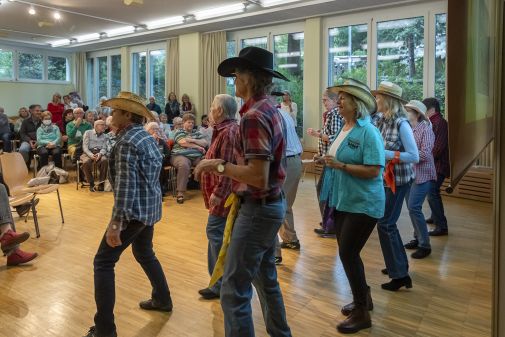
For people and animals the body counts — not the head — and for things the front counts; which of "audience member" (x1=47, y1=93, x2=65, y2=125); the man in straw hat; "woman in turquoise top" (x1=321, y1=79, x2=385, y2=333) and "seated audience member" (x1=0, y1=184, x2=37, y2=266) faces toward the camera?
"audience member" (x1=47, y1=93, x2=65, y2=125)

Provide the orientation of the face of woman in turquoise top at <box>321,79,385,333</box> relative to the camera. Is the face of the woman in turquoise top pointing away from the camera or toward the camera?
toward the camera

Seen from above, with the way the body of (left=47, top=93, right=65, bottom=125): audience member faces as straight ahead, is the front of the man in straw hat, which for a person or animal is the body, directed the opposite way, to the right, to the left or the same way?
to the right

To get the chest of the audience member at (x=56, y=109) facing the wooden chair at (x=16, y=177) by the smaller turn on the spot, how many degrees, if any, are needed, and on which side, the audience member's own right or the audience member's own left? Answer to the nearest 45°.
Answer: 0° — they already face it

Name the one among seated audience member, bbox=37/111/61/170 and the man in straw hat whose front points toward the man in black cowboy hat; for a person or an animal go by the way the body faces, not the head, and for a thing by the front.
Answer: the seated audience member

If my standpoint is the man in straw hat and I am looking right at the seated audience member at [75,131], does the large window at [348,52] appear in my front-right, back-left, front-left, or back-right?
front-right

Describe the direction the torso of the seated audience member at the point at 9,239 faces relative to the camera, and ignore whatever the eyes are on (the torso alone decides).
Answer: to the viewer's right

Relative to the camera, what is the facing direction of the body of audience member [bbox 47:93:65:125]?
toward the camera

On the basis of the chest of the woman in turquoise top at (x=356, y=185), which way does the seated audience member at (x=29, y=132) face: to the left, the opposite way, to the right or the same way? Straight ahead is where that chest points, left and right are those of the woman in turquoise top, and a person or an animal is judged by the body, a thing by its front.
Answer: the opposite way

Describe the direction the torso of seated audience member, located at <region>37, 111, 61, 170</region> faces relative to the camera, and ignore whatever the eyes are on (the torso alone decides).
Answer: toward the camera

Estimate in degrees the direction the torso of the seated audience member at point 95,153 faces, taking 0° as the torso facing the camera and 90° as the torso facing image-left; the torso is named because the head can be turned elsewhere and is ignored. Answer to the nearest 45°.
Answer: approximately 0°

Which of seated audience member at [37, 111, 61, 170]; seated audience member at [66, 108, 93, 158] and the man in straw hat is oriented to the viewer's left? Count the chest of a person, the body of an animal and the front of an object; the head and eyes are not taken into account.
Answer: the man in straw hat

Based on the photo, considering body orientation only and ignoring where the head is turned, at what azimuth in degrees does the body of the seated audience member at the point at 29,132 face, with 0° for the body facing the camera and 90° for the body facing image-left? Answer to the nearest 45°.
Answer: approximately 315°

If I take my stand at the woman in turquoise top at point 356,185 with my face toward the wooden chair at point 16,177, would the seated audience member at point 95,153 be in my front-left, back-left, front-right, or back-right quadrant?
front-right

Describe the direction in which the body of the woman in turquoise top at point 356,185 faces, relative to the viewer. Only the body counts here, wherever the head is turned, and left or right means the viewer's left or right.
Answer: facing to the left of the viewer

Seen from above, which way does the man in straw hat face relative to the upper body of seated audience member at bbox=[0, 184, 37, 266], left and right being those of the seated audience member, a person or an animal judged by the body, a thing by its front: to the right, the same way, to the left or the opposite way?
the opposite way

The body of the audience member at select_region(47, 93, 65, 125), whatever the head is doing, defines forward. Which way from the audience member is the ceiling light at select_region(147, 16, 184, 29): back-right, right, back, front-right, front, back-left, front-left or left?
front-left

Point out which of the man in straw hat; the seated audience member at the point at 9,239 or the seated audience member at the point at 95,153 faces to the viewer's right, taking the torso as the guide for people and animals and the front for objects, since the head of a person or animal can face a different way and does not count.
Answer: the seated audience member at the point at 9,239
